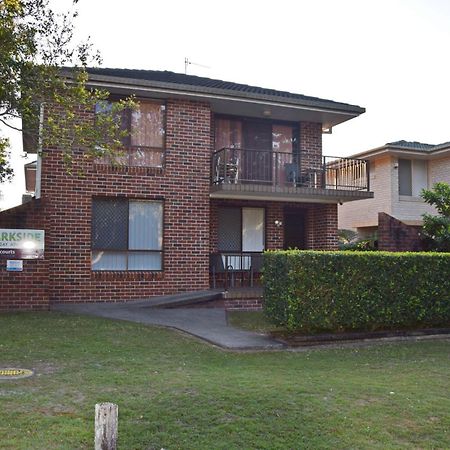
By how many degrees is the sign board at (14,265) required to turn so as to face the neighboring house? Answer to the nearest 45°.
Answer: approximately 90° to its left

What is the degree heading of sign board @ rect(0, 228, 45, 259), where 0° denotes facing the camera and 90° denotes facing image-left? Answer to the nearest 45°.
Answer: approximately 0°

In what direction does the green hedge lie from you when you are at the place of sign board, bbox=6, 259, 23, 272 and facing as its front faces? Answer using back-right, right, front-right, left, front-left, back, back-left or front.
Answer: front-left

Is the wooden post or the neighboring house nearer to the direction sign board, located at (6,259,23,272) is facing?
the wooden post

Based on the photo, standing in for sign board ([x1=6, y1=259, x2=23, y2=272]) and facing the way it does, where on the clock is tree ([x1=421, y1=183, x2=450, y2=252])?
The tree is roughly at 9 o'clock from the sign board.

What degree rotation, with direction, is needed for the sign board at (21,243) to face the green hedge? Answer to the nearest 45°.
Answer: approximately 45° to its left

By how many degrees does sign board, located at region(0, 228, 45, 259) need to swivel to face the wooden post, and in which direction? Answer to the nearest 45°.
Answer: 0° — it already faces it

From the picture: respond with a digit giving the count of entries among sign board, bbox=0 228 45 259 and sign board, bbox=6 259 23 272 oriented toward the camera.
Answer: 2
